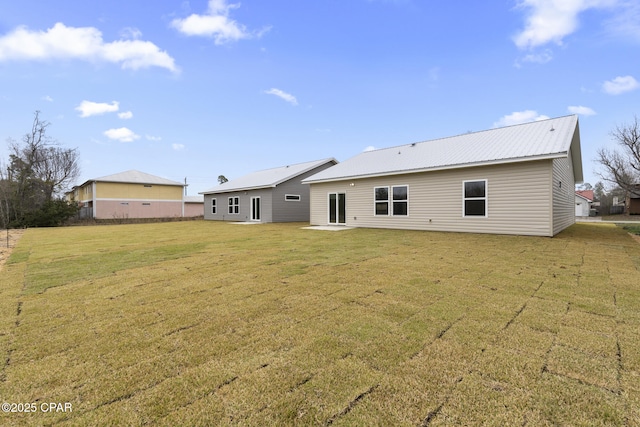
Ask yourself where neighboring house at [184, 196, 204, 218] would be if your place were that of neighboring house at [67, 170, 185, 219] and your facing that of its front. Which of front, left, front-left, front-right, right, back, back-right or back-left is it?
back-right

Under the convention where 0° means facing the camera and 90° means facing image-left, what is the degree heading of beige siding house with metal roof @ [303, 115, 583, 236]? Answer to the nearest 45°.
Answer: approximately 225°
